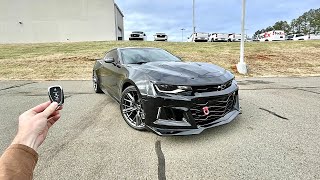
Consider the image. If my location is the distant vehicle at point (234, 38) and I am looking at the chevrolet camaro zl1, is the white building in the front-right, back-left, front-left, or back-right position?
front-right

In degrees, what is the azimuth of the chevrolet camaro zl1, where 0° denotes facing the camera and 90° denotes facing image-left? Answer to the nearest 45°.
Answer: approximately 315°

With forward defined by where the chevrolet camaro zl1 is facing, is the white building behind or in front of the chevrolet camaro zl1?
behind

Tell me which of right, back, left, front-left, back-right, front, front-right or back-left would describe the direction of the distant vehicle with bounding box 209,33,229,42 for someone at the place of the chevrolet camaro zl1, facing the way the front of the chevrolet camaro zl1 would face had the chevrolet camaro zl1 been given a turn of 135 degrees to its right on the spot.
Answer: right

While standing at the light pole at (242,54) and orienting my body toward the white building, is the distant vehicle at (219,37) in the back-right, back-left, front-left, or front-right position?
front-right

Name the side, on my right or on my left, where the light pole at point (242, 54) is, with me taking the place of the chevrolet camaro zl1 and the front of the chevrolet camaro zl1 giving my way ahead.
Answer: on my left

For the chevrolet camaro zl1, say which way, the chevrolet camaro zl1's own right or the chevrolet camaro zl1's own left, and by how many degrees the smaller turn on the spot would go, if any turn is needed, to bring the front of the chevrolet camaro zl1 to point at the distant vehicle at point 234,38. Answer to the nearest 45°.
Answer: approximately 135° to the chevrolet camaro zl1's own left
